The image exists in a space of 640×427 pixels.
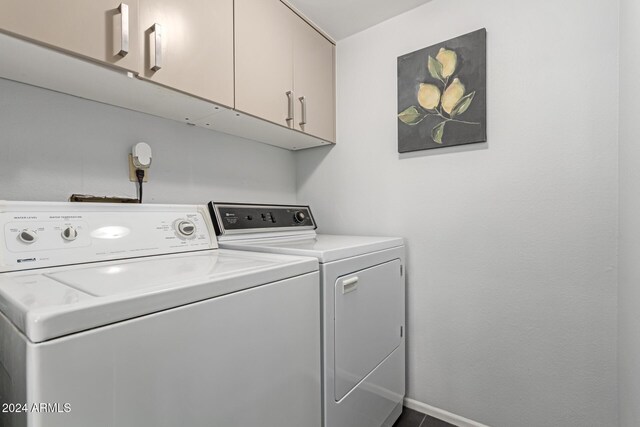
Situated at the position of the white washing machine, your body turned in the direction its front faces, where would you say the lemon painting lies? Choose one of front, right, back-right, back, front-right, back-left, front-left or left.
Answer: front-left

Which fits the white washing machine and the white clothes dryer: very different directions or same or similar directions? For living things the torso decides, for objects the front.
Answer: same or similar directions

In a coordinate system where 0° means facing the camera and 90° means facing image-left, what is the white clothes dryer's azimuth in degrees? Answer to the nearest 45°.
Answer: approximately 315°

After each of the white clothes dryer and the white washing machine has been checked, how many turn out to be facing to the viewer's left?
0

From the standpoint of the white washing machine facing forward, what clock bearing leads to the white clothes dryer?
The white clothes dryer is roughly at 10 o'clock from the white washing machine.
